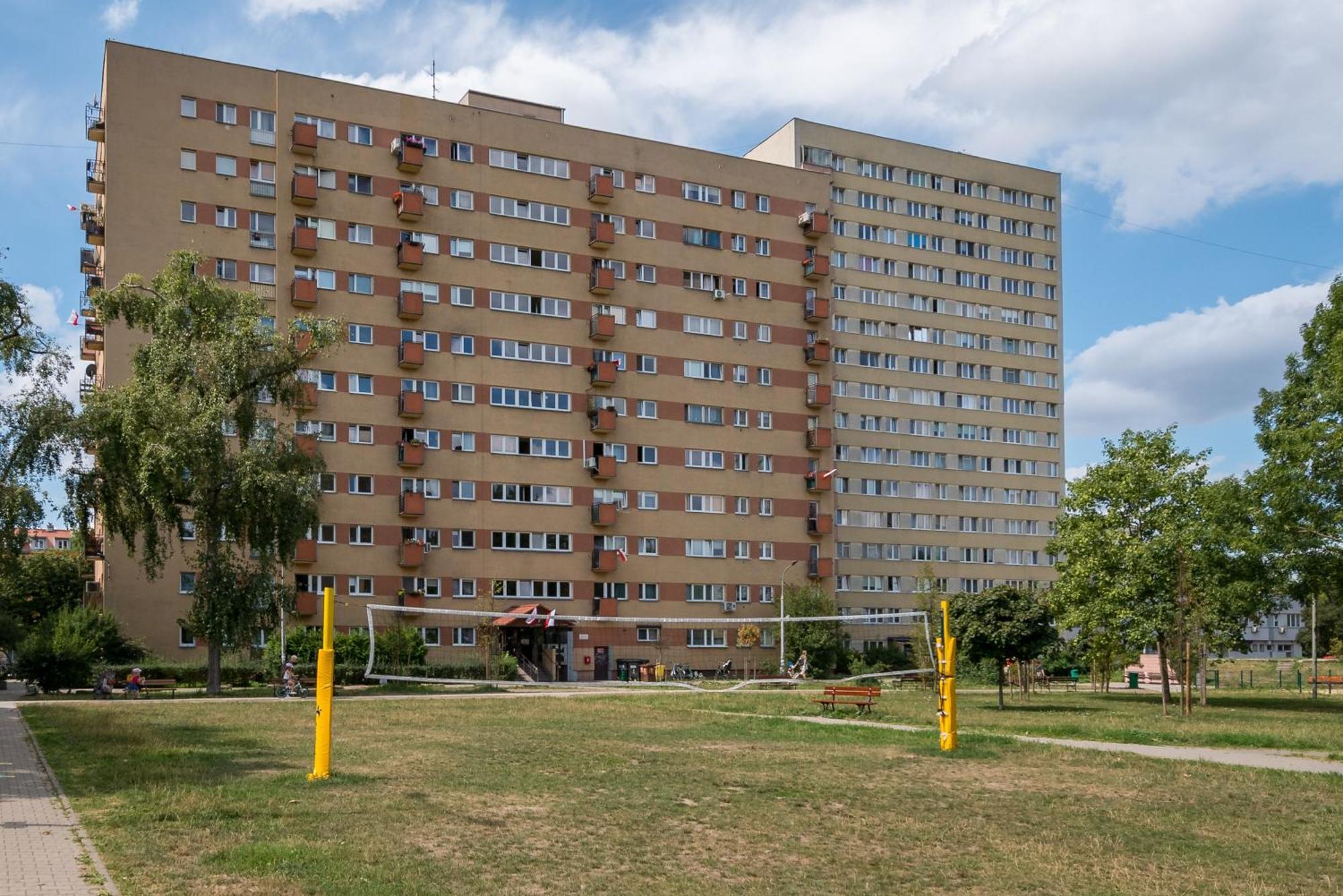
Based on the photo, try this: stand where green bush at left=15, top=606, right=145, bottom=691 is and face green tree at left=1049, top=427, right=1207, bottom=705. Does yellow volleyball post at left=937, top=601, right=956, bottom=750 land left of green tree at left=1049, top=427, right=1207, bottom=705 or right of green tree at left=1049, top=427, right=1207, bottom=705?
right

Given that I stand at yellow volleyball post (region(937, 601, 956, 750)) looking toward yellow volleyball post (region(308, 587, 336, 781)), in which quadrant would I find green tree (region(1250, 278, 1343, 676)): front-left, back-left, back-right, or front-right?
back-right

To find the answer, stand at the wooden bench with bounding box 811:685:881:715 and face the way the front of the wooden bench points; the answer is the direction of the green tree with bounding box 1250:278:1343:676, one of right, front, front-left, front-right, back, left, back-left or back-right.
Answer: back

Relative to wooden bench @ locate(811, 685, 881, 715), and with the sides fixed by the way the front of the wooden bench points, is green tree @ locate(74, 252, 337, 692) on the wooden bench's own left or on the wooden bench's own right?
on the wooden bench's own right

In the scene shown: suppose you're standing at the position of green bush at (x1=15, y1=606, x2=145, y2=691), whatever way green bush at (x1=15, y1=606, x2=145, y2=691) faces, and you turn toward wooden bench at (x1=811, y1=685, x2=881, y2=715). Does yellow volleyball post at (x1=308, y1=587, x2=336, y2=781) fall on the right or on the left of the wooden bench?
right

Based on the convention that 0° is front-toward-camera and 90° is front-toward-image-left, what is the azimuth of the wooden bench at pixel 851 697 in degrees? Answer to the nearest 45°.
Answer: approximately 45°

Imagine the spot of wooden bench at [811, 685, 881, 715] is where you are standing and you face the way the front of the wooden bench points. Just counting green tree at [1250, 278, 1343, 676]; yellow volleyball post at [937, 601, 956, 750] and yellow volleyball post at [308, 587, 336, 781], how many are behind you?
1

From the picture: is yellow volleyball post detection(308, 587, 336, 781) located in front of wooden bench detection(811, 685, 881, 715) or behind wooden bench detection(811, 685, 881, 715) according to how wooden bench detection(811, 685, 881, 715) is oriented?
in front

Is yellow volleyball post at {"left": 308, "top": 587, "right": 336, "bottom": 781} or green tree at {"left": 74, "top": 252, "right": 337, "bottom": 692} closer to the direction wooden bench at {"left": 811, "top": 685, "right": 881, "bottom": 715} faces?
the yellow volleyball post

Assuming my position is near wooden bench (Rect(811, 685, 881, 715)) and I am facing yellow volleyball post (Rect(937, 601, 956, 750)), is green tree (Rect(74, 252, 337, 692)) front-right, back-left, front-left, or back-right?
back-right

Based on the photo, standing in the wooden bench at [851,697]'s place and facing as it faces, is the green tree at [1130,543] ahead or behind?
behind

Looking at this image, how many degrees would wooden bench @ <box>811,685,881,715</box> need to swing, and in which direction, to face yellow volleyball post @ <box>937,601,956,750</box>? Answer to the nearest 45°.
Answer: approximately 45° to its left

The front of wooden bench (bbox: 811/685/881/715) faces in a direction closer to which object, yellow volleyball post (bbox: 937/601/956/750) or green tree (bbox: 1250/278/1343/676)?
the yellow volleyball post
